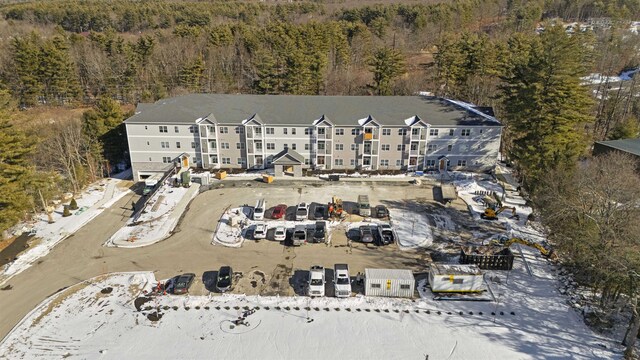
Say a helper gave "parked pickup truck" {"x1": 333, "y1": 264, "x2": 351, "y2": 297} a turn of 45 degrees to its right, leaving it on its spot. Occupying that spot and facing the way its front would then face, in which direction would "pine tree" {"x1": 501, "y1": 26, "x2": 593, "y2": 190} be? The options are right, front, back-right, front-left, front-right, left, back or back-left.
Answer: back

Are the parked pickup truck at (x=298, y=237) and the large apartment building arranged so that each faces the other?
yes

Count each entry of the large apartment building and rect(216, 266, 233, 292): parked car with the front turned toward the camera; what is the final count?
2

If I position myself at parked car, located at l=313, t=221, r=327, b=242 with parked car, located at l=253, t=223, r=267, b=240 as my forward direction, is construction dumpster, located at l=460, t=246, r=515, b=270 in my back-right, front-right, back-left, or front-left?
back-left

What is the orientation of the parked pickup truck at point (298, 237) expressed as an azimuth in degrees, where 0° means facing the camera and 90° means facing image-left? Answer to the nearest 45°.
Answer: approximately 180°

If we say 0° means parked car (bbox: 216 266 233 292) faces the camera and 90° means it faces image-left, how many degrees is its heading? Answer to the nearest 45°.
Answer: approximately 0°

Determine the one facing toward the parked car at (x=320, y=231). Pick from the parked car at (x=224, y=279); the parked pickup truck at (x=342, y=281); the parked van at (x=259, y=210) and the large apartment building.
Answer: the large apartment building

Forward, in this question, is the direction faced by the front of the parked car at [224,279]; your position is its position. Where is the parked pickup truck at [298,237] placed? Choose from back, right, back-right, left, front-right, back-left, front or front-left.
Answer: back-left

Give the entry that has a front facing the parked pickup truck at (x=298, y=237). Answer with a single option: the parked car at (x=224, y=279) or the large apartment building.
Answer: the large apartment building

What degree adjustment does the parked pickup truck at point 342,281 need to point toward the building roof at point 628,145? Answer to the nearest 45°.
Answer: approximately 135° to its left

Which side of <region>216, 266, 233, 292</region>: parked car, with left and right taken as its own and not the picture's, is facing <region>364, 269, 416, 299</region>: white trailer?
left
